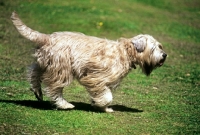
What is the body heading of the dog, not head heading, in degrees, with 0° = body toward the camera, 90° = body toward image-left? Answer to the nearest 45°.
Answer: approximately 270°
